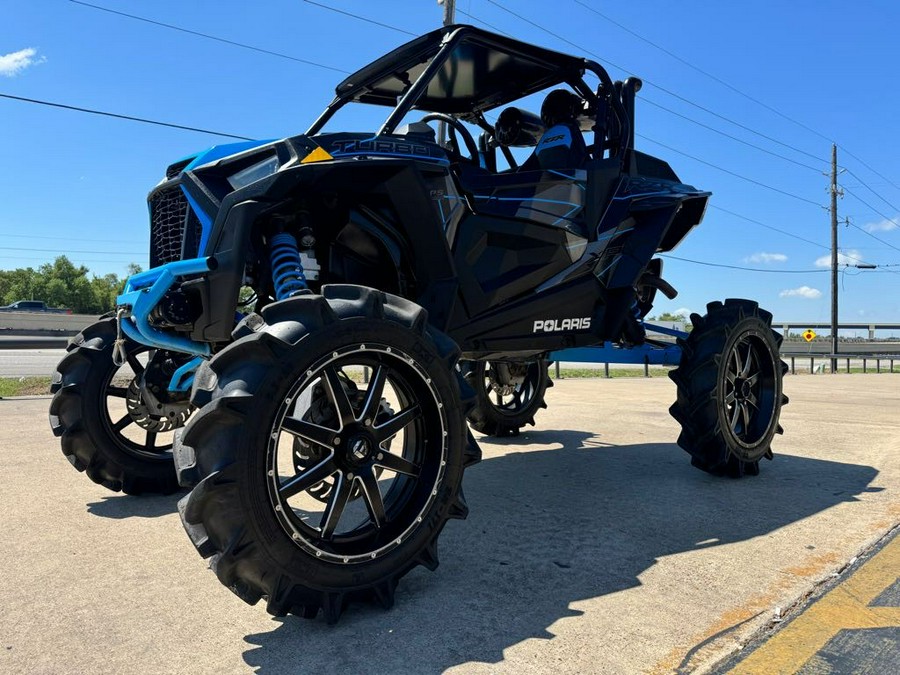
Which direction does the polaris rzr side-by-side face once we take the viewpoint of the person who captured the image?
facing the viewer and to the left of the viewer

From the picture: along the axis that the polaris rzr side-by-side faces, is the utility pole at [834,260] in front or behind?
behind

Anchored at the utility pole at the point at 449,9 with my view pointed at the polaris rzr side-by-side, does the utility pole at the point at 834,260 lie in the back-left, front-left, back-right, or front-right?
back-left

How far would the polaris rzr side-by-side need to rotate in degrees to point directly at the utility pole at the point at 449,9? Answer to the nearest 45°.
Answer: approximately 135° to its right
